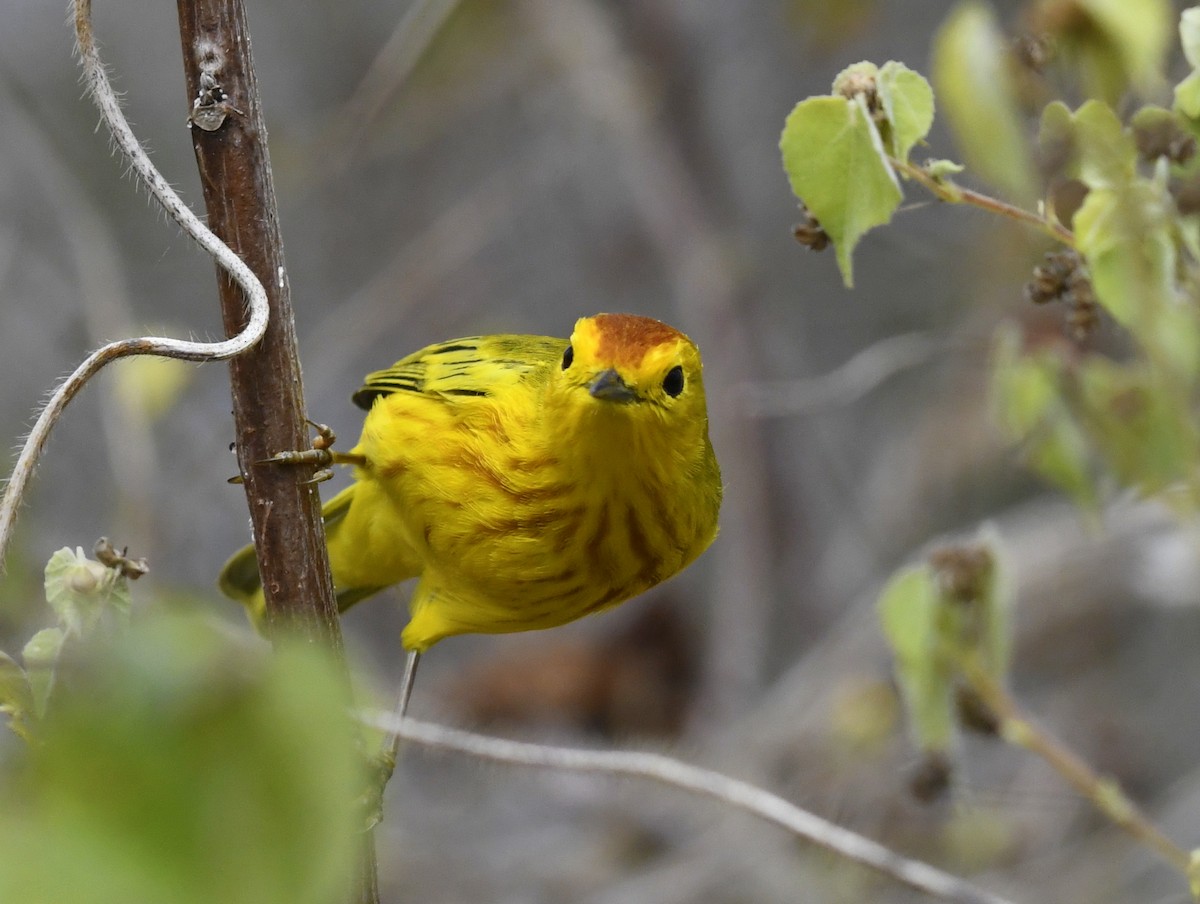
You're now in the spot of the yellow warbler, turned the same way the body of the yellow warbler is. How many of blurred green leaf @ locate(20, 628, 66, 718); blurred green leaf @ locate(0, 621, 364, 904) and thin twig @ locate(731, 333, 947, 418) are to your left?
1

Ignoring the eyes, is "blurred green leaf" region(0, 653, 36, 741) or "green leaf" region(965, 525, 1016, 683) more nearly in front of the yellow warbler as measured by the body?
the green leaf

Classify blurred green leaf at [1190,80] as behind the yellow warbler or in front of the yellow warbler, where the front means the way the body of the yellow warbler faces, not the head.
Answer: in front

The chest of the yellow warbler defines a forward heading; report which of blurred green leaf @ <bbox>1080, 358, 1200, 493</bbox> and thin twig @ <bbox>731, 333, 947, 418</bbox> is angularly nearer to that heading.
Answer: the blurred green leaf

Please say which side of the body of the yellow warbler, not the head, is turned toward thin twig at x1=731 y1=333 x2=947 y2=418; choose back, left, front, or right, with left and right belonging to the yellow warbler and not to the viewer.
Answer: left

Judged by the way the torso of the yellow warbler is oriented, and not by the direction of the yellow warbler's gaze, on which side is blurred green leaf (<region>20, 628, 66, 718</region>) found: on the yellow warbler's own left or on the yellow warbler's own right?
on the yellow warbler's own right

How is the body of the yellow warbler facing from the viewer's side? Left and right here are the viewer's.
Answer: facing the viewer and to the right of the viewer

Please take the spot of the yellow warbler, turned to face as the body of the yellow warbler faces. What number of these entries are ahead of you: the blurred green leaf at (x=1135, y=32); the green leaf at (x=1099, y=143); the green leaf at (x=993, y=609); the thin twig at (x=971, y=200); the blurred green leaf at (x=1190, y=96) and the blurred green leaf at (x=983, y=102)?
6

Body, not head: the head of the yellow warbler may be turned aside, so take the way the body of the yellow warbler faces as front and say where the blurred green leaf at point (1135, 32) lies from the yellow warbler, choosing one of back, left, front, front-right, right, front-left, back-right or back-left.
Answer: front

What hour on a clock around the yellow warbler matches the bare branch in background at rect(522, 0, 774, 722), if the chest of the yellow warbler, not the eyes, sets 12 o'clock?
The bare branch in background is roughly at 8 o'clock from the yellow warbler.

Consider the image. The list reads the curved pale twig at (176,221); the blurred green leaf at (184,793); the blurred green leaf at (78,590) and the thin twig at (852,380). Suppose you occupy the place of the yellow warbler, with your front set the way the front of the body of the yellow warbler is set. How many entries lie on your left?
1

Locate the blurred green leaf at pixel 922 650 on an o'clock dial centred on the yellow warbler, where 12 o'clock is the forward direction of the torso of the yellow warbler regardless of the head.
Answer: The blurred green leaf is roughly at 10 o'clock from the yellow warbler.

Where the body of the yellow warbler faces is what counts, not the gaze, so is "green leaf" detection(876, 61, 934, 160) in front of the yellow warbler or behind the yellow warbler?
in front
